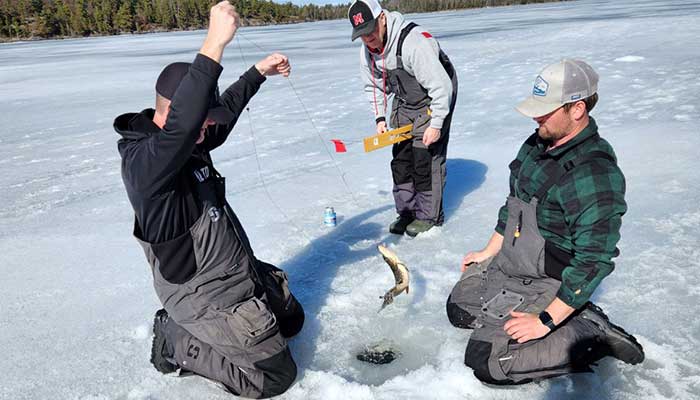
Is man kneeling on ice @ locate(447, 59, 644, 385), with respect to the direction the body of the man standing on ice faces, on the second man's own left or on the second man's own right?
on the second man's own left

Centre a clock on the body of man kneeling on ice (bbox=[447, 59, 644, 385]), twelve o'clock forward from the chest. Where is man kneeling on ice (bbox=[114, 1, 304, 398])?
man kneeling on ice (bbox=[114, 1, 304, 398]) is roughly at 1 o'clock from man kneeling on ice (bbox=[447, 59, 644, 385]).

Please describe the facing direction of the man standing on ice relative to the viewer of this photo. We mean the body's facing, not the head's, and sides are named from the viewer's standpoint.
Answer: facing the viewer and to the left of the viewer

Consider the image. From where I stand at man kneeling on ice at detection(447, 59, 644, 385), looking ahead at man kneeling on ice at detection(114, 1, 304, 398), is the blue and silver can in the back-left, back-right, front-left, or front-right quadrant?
front-right

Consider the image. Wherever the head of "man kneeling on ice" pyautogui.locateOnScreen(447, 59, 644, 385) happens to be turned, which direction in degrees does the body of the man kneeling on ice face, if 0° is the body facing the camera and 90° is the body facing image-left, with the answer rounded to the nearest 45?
approximately 45°

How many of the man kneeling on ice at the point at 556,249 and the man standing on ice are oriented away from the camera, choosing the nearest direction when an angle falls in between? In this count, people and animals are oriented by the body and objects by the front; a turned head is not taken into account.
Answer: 0

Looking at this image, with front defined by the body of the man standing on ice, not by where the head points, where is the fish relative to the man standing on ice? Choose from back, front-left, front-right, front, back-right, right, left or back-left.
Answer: front-left

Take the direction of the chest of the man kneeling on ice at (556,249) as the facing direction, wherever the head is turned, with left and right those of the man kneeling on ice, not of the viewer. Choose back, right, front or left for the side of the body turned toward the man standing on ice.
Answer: right

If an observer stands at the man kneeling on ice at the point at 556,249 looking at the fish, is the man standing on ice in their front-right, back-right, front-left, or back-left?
front-right

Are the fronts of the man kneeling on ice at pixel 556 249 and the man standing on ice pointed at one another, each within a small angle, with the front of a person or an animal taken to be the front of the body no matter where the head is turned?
no

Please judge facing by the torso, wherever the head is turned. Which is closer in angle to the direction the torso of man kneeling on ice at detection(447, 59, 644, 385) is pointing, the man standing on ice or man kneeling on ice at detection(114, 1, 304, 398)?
the man kneeling on ice

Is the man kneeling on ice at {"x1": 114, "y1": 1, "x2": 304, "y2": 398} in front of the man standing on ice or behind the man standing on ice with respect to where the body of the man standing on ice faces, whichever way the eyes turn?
in front

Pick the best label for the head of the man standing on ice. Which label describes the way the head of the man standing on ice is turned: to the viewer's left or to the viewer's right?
to the viewer's left

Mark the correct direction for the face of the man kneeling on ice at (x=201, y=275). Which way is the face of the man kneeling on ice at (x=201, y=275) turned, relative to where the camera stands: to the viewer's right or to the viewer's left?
to the viewer's right

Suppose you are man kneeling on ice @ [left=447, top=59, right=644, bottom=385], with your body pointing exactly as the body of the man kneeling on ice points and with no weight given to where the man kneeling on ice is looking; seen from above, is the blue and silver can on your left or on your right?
on your right
